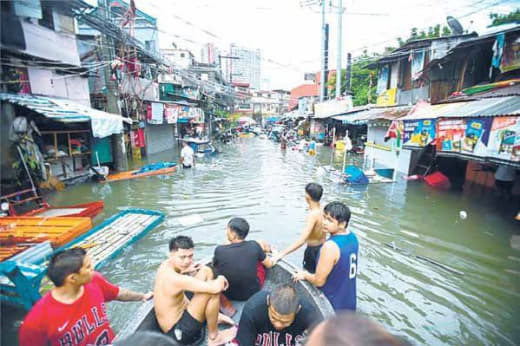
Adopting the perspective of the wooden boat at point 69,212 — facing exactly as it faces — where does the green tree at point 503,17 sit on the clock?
The green tree is roughly at 12 o'clock from the wooden boat.

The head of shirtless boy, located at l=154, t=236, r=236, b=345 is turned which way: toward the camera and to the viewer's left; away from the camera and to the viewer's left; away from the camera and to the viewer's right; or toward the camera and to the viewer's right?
toward the camera and to the viewer's right

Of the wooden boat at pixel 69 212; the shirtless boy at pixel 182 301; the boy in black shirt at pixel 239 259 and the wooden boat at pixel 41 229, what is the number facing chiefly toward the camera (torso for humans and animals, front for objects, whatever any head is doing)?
0

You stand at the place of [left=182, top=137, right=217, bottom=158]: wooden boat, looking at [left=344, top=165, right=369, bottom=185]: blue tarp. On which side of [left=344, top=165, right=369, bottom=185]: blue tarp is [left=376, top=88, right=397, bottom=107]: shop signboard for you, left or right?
left

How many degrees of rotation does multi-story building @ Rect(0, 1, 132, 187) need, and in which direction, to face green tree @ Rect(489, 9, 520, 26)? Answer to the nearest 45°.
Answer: approximately 45° to its left

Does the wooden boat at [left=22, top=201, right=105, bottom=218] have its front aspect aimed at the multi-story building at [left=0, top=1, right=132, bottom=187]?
no

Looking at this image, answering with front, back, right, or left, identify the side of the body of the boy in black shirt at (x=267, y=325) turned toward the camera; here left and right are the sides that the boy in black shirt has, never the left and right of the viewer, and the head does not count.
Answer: front

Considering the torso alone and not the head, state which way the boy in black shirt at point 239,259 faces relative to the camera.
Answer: away from the camera

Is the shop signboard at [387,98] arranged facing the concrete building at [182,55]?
no

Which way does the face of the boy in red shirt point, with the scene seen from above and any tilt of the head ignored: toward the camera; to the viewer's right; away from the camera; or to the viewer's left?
to the viewer's right

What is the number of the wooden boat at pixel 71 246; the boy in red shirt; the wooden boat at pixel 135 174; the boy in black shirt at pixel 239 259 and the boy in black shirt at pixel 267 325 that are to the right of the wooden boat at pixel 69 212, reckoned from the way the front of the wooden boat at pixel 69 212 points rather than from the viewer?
4

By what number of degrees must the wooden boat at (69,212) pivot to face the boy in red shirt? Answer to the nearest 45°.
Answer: approximately 90° to its right

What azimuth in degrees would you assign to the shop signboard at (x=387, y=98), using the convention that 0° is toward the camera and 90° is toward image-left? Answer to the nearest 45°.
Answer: approximately 45°

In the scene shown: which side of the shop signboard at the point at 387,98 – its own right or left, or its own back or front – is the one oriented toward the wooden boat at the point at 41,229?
front

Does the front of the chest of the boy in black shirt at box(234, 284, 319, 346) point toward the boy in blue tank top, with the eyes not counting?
no
